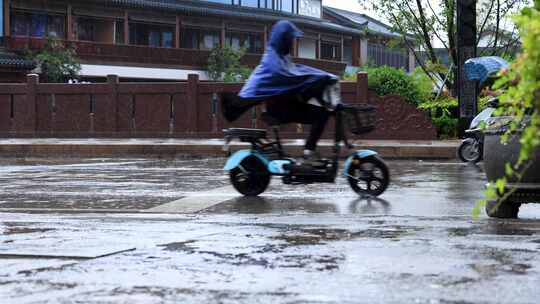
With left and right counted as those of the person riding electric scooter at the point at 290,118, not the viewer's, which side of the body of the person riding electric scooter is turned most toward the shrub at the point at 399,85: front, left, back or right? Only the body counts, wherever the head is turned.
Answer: left

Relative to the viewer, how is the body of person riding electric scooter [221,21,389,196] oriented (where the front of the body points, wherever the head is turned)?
to the viewer's right

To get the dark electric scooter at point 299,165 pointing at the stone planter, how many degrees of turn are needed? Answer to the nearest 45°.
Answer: approximately 45° to its right

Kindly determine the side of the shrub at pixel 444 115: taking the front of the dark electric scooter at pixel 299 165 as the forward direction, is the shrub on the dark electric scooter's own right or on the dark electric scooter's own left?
on the dark electric scooter's own left

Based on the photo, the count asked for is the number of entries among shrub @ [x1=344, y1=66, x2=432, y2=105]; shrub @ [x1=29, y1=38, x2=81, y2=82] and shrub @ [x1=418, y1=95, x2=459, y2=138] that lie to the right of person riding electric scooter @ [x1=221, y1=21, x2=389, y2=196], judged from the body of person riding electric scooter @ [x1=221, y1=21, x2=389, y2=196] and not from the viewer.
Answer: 0

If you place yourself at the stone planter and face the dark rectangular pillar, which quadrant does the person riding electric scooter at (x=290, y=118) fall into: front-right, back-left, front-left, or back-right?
front-left

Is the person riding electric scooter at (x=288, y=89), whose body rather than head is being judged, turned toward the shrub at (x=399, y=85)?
no

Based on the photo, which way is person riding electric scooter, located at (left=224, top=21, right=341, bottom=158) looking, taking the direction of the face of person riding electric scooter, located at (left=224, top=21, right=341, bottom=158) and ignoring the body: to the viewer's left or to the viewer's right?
to the viewer's right

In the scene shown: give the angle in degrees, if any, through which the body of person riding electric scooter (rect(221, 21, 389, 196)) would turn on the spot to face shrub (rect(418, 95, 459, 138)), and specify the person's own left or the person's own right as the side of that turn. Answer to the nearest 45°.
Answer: approximately 90° to the person's own left

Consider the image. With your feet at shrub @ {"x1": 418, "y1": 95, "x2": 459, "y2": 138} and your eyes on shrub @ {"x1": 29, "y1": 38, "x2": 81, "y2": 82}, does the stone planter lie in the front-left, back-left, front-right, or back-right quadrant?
back-left

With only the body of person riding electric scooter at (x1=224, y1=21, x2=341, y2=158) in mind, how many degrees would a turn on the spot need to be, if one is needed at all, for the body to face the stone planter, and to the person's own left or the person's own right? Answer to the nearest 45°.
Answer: approximately 45° to the person's own right

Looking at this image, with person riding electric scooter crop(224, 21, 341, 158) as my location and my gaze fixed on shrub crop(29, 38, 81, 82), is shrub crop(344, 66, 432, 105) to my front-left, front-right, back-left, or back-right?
front-right

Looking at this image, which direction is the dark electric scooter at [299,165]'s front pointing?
to the viewer's right

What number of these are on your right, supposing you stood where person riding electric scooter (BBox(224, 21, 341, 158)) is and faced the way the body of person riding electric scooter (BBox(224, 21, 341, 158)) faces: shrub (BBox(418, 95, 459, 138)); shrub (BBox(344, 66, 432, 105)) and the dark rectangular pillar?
0

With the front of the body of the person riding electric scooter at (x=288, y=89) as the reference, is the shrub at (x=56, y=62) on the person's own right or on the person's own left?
on the person's own left
